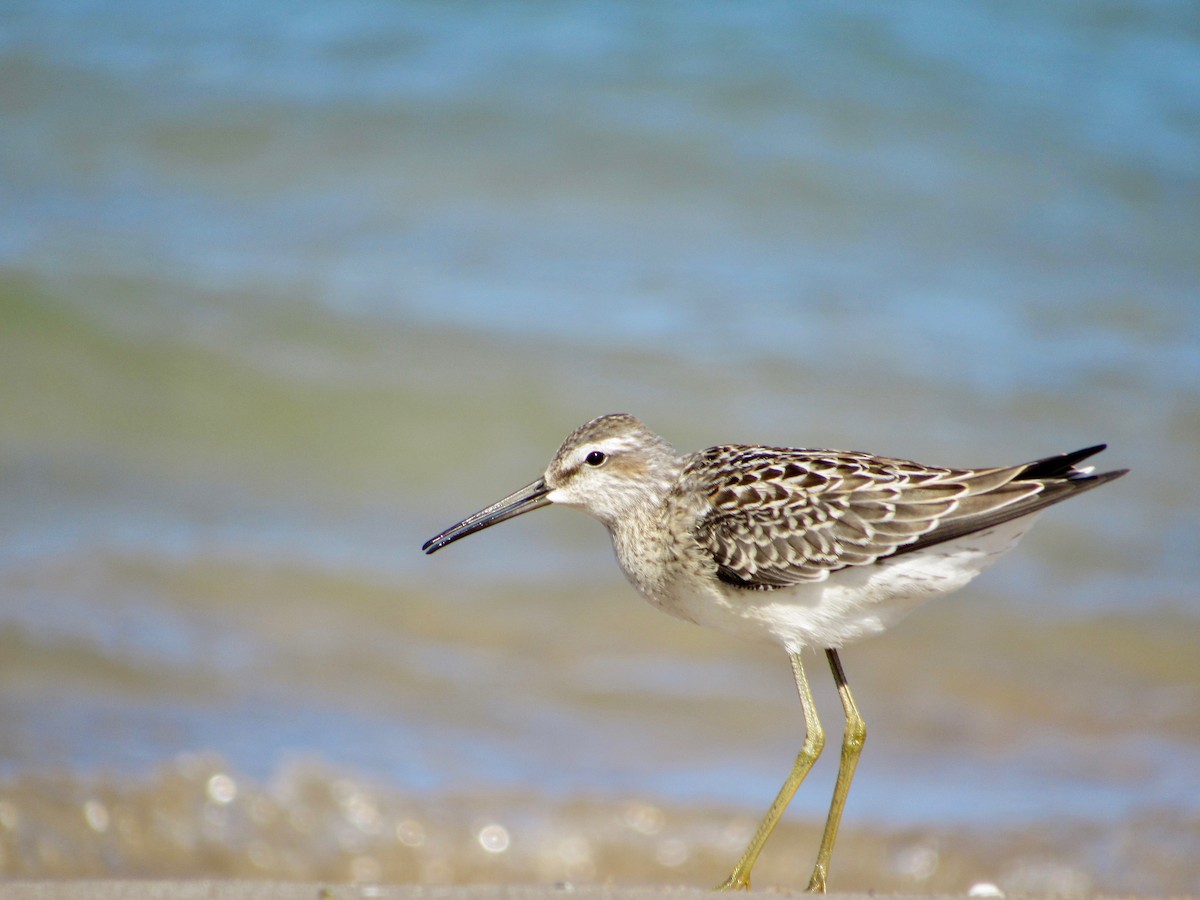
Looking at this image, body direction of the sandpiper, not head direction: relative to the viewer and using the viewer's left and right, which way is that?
facing to the left of the viewer
